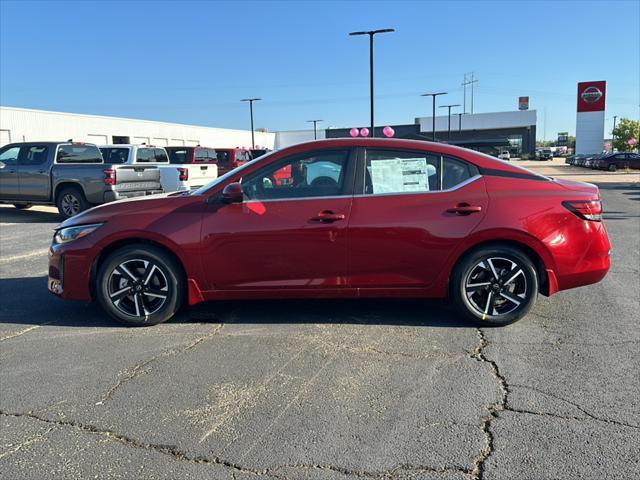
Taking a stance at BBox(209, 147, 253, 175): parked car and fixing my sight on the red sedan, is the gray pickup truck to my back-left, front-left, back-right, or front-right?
front-right

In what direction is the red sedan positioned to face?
to the viewer's left

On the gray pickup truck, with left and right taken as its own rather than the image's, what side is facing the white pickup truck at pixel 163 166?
right

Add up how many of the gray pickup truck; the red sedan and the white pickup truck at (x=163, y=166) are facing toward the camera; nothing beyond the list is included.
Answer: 0

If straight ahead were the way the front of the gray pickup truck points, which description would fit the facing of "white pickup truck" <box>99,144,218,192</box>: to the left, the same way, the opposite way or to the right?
the same way

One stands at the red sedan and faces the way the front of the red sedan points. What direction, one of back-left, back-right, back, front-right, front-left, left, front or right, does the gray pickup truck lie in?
front-right

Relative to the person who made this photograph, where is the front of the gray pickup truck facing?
facing away from the viewer and to the left of the viewer

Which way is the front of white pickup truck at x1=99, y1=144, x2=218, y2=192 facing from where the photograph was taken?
facing away from the viewer and to the left of the viewer

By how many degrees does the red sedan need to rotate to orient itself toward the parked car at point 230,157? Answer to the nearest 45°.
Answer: approximately 90° to its right

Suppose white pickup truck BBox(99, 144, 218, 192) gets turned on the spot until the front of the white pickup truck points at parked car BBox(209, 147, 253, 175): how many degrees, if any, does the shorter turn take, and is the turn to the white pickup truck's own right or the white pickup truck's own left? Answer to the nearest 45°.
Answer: approximately 45° to the white pickup truck's own right

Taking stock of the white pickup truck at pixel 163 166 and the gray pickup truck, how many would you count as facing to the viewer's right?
0

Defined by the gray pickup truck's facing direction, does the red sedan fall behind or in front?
behind
